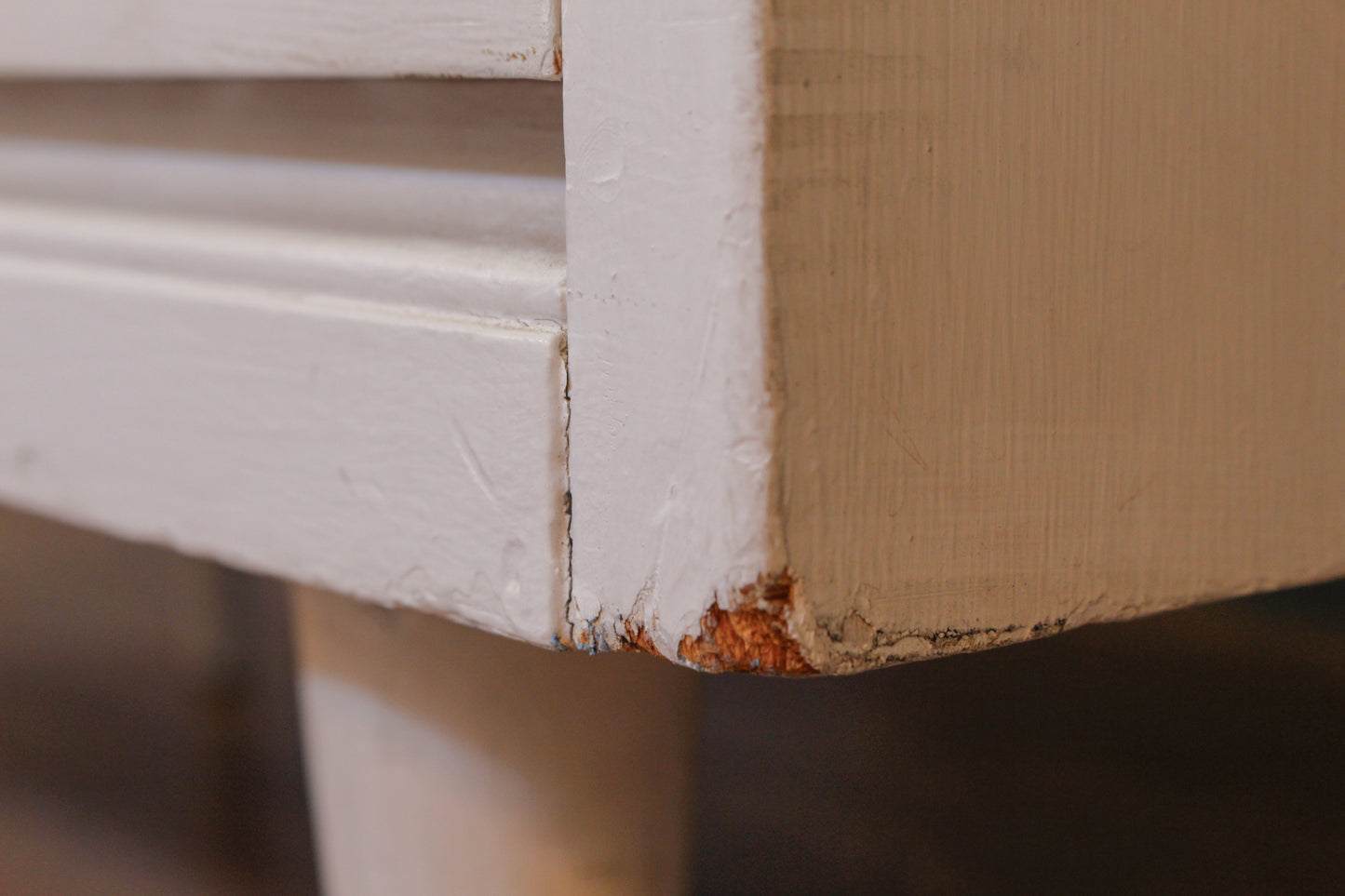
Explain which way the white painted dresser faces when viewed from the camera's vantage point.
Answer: facing the viewer and to the left of the viewer
